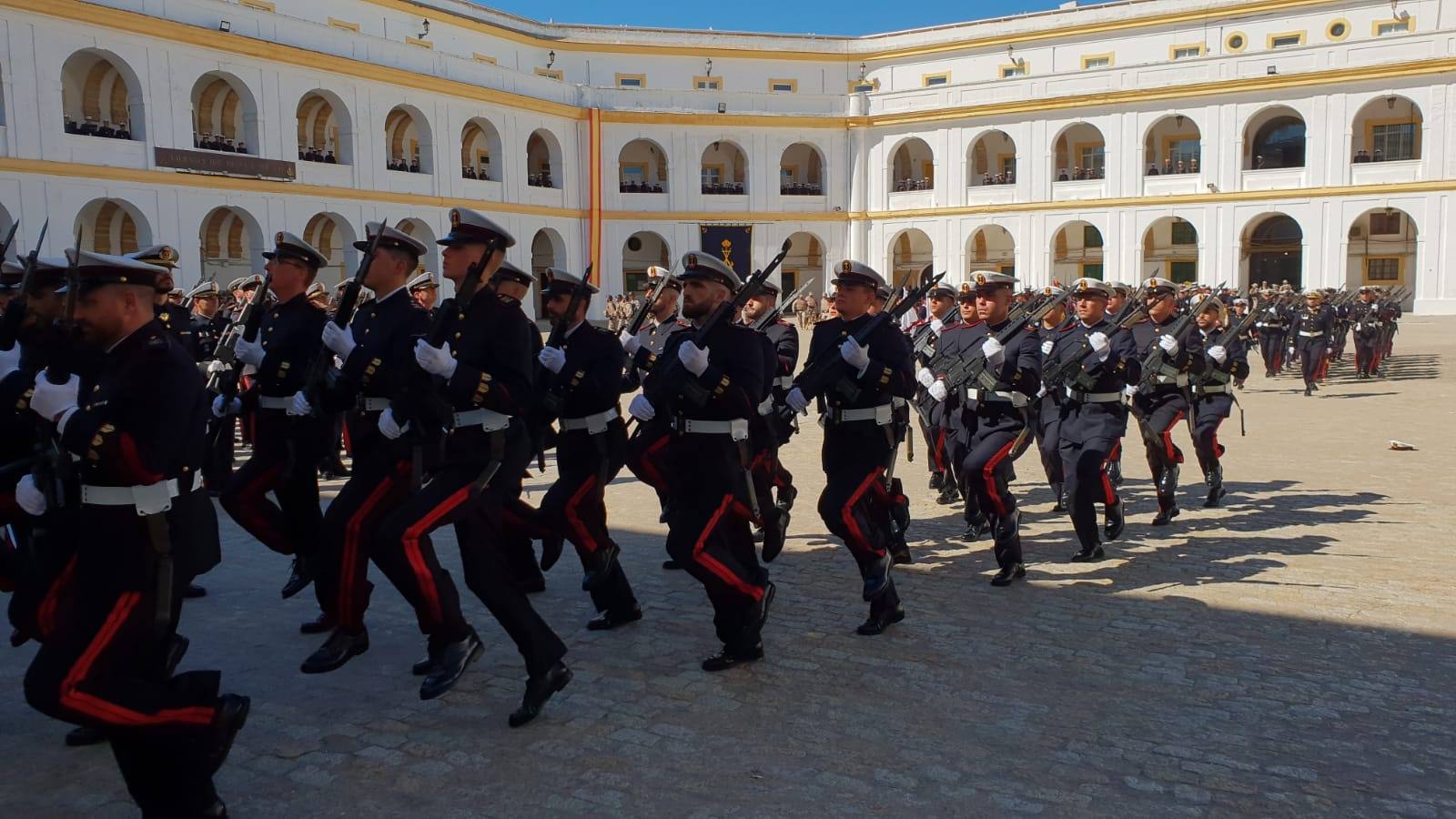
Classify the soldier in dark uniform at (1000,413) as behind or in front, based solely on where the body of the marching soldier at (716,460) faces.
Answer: behind

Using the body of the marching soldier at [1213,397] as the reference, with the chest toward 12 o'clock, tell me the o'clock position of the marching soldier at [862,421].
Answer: the marching soldier at [862,421] is roughly at 11 o'clock from the marching soldier at [1213,397].

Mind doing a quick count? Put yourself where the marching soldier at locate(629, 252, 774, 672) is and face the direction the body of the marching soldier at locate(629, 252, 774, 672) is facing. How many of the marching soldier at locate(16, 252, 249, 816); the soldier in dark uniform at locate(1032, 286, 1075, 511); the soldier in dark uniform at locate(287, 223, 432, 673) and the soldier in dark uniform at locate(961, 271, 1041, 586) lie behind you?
2

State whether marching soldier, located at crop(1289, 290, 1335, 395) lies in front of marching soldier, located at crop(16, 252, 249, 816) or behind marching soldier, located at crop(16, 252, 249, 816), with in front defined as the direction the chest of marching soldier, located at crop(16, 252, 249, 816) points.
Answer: behind

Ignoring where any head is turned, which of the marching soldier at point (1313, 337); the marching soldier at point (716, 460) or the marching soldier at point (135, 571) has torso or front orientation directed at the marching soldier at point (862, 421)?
the marching soldier at point (1313, 337)

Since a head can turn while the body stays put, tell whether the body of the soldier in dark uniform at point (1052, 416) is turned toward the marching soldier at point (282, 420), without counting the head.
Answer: yes

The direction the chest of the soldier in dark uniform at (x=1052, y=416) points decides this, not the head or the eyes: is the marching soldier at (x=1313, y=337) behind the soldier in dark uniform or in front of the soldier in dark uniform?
behind

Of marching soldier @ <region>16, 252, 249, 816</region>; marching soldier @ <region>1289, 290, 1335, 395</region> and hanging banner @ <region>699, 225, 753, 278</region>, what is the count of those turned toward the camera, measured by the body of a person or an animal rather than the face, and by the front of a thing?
2

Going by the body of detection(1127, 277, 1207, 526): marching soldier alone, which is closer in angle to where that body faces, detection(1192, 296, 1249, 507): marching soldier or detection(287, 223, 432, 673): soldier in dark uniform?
the soldier in dark uniform

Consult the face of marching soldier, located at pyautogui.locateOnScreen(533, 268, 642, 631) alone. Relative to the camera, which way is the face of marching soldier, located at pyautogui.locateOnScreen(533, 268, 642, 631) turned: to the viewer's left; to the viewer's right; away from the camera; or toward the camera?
to the viewer's left

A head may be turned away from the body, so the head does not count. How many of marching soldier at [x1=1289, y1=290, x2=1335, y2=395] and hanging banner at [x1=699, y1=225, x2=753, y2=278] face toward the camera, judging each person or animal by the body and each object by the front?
2

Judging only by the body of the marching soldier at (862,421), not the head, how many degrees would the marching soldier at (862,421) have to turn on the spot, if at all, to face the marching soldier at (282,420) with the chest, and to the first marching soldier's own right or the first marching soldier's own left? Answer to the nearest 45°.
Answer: approximately 45° to the first marching soldier's own right
